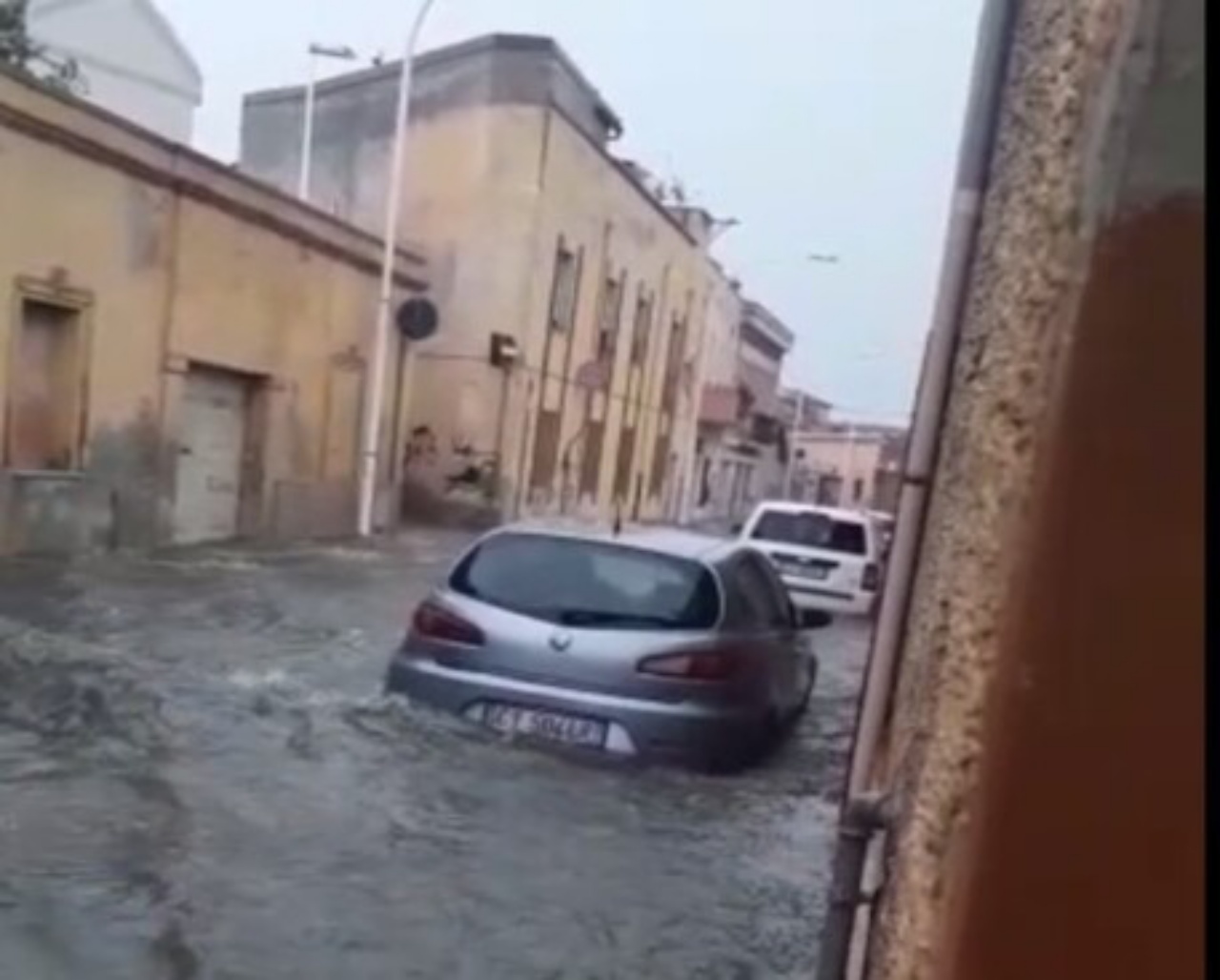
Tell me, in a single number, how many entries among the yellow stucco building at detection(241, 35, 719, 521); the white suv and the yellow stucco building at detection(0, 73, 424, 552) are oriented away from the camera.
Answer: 1

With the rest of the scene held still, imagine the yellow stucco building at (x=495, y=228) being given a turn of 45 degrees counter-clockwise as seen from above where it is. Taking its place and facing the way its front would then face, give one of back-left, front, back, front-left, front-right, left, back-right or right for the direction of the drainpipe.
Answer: right

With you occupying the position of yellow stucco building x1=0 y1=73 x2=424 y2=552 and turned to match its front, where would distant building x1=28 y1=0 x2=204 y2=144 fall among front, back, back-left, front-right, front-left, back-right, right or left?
back-left

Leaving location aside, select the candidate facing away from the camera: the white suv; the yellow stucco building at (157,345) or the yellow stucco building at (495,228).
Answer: the white suv

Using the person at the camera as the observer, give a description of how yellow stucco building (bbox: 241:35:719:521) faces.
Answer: facing the viewer and to the right of the viewer

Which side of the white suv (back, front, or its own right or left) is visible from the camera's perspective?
back

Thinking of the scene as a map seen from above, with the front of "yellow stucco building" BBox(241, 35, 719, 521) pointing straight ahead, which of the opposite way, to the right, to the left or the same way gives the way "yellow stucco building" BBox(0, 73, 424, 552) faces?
the same way

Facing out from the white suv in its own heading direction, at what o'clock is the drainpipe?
The drainpipe is roughly at 6 o'clock from the white suv.

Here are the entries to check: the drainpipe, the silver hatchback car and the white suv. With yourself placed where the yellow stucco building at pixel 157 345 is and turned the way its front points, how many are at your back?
0

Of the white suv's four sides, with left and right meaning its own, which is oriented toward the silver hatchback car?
back
